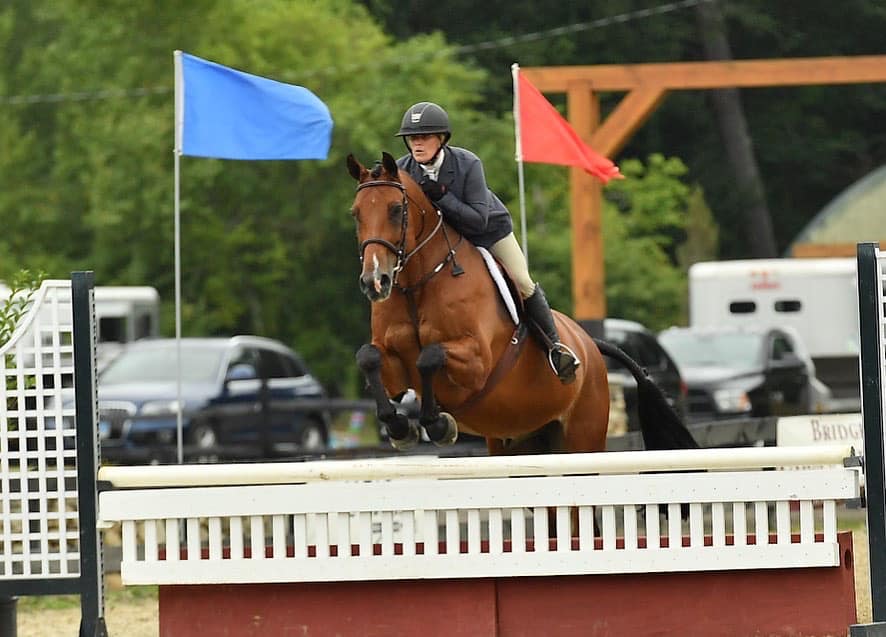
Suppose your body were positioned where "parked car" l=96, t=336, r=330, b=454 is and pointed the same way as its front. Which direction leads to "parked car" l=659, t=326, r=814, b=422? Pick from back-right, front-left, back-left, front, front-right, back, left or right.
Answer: back-left

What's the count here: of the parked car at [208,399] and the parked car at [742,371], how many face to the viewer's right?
0

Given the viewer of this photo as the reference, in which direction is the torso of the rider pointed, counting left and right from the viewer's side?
facing the viewer and to the left of the viewer

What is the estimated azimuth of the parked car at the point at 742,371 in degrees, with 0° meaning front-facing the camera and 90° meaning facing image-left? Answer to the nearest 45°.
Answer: approximately 45°

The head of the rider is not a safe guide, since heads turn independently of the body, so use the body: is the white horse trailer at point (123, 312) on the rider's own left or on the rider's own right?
on the rider's own right

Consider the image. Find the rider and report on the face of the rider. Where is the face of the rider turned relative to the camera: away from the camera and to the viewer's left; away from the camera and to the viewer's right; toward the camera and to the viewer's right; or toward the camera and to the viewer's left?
toward the camera and to the viewer's left

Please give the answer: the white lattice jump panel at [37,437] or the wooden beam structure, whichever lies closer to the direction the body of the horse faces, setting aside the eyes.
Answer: the white lattice jump panel

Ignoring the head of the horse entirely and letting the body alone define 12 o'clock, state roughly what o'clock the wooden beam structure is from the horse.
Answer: The wooden beam structure is roughly at 5 o'clock from the horse.

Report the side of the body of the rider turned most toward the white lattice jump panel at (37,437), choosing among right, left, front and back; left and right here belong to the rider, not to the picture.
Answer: front

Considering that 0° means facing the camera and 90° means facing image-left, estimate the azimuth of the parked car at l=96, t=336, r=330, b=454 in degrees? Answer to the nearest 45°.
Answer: approximately 45°
